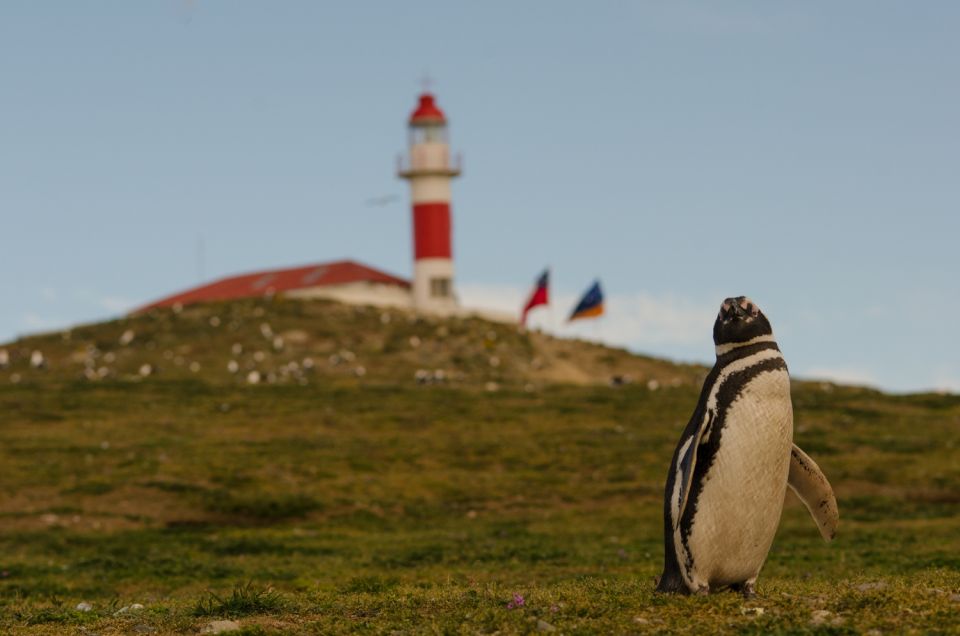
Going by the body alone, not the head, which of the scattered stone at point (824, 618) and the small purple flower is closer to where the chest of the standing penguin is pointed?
the scattered stone

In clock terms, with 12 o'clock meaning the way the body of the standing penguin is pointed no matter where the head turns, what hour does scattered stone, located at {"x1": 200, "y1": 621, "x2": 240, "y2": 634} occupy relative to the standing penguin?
The scattered stone is roughly at 4 o'clock from the standing penguin.

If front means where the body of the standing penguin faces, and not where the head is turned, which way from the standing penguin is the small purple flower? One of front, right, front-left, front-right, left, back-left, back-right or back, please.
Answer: back-right

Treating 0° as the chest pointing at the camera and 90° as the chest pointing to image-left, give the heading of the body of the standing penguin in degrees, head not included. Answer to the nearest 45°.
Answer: approximately 315°
